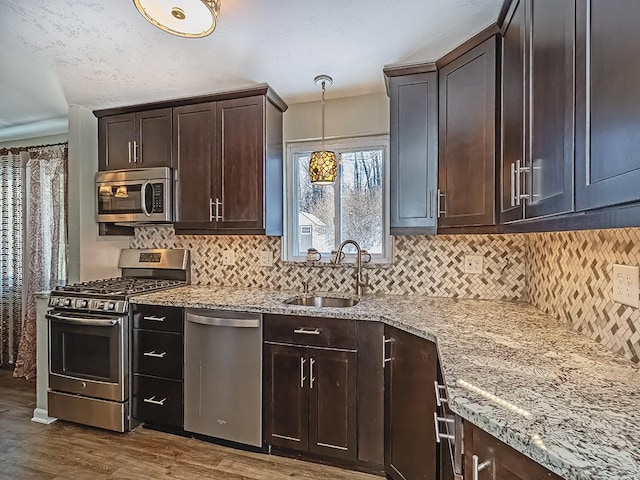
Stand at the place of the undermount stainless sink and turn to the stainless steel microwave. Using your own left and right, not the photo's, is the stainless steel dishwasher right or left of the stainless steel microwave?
left

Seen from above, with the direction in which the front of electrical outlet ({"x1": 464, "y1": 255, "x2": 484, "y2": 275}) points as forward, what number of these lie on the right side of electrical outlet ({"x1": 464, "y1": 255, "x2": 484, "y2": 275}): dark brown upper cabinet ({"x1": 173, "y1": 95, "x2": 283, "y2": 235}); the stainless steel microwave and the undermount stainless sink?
3

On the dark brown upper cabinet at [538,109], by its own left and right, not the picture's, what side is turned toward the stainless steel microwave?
front

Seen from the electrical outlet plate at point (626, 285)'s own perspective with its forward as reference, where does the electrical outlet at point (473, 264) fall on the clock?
The electrical outlet is roughly at 3 o'clock from the electrical outlet plate.

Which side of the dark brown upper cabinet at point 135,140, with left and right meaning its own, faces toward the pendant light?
left

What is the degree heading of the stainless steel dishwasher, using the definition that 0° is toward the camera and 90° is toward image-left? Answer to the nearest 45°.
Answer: approximately 45°

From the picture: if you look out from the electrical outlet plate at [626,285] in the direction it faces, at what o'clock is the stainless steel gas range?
The stainless steel gas range is roughly at 1 o'clock from the electrical outlet plate.

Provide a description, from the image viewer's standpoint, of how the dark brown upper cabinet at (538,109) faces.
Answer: facing to the left of the viewer

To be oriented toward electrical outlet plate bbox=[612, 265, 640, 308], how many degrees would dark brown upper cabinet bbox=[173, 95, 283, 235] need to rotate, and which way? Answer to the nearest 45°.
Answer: approximately 90° to its left

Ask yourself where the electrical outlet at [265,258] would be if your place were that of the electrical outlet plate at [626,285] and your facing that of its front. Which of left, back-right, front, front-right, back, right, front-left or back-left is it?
front-right

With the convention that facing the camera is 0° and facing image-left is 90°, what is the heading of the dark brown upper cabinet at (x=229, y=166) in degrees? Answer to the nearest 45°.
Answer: approximately 45°
